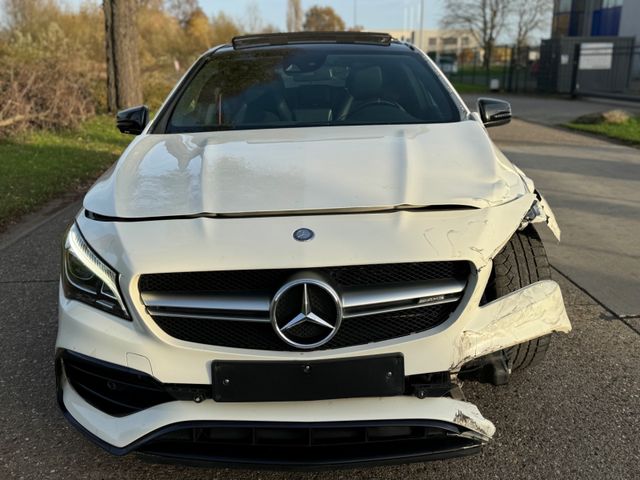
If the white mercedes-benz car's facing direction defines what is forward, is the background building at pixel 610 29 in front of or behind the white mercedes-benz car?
behind

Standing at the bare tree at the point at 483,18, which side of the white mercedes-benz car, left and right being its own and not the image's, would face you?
back

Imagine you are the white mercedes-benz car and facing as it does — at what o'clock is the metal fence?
The metal fence is roughly at 7 o'clock from the white mercedes-benz car.

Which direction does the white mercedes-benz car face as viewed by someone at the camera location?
facing the viewer
